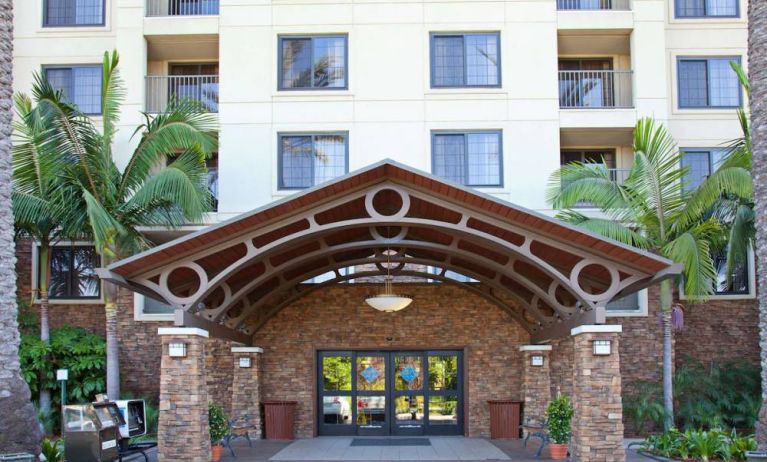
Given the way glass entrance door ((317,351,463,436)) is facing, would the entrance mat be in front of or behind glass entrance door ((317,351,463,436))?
in front

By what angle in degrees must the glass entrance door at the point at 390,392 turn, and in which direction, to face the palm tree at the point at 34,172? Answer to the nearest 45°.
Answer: approximately 45° to its right

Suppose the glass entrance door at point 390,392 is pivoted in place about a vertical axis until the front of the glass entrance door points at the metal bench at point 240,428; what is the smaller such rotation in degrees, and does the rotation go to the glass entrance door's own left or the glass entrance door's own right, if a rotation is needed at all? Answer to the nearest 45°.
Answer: approximately 45° to the glass entrance door's own right

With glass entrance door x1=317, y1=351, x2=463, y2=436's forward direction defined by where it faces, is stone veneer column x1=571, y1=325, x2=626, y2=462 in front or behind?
in front

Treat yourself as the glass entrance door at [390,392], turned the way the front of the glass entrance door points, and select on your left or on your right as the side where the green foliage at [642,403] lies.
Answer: on your left

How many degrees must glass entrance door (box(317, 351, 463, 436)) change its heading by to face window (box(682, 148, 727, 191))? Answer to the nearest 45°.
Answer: approximately 90° to its left

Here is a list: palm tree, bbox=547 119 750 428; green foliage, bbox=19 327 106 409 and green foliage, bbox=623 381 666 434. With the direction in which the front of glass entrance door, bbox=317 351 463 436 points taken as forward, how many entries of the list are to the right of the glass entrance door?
1

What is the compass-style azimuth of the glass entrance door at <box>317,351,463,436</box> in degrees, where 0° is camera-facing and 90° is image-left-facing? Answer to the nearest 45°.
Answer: approximately 0°

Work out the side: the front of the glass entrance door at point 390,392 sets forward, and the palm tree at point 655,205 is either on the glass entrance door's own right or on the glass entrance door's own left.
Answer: on the glass entrance door's own left

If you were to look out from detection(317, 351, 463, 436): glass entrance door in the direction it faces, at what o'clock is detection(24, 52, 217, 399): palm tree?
The palm tree is roughly at 2 o'clock from the glass entrance door.

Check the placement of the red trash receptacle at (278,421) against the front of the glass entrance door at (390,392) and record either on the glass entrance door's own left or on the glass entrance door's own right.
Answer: on the glass entrance door's own right

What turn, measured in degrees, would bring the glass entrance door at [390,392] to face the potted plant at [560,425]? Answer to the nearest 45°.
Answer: approximately 45° to its left

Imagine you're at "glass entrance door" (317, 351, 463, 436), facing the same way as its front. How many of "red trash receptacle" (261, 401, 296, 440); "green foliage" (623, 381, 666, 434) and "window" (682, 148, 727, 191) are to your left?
2

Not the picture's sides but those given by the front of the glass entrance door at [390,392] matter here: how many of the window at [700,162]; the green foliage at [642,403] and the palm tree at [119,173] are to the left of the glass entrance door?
2
